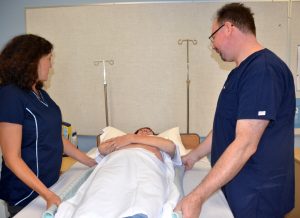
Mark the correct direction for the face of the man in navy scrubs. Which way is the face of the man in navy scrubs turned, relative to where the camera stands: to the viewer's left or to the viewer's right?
to the viewer's left

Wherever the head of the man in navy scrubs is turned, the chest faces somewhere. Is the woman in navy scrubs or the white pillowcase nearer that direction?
the woman in navy scrubs

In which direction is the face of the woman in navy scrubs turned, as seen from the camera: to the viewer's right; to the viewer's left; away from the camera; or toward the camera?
to the viewer's right

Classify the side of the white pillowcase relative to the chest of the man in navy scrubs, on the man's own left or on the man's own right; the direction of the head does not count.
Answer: on the man's own right

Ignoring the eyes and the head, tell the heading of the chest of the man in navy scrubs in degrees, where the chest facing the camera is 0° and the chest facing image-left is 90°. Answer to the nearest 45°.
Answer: approximately 90°

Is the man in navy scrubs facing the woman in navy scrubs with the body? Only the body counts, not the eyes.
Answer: yes
